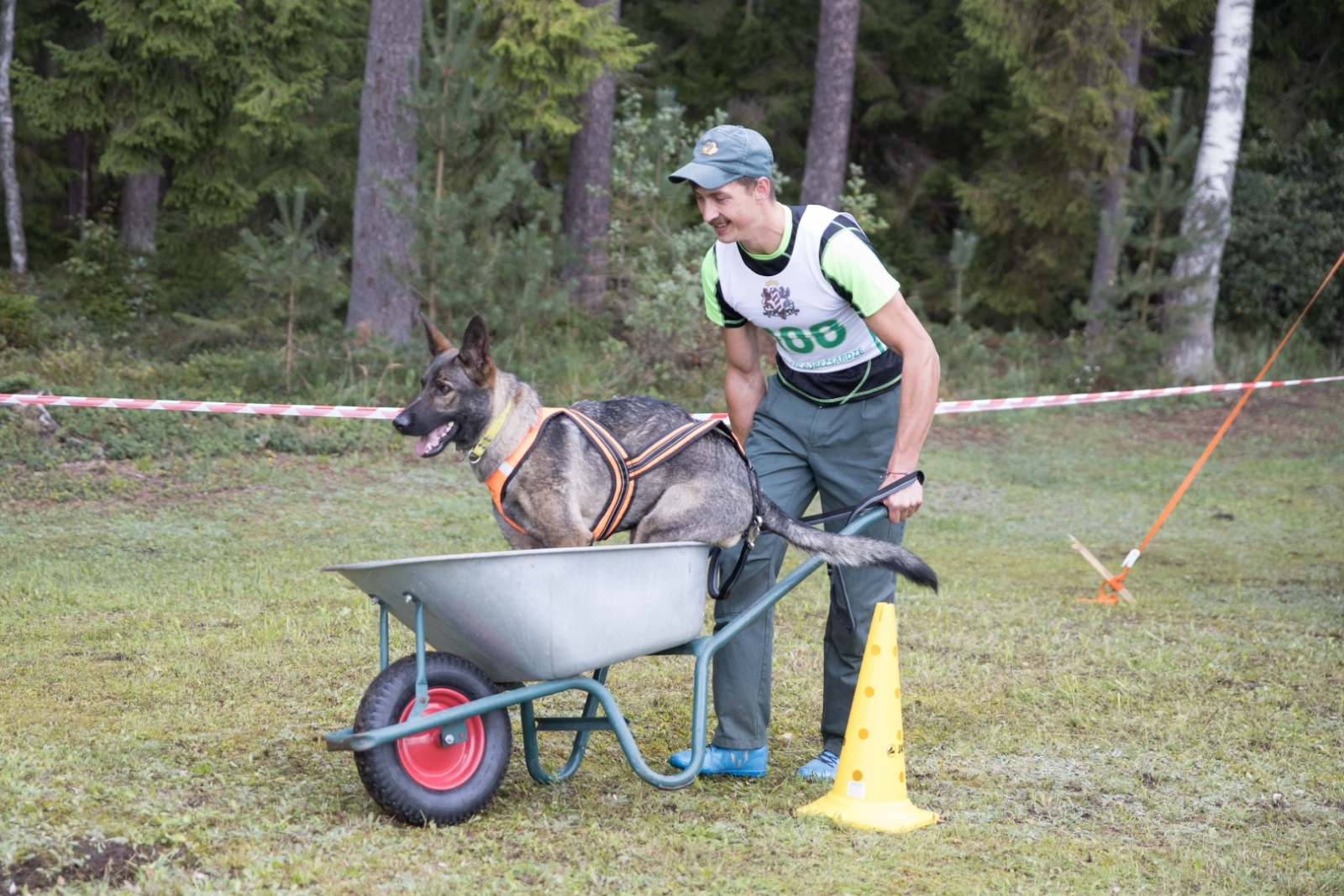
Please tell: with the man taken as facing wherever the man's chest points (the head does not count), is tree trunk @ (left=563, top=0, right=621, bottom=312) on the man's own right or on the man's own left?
on the man's own right

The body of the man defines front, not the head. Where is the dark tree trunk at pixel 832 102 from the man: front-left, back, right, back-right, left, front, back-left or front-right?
back-right

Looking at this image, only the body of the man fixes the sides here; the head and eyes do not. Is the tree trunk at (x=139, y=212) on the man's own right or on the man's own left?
on the man's own right

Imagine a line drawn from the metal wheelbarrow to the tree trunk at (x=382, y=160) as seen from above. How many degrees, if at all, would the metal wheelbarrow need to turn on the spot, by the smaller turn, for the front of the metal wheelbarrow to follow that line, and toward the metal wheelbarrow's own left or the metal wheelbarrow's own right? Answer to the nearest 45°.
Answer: approximately 135° to the metal wheelbarrow's own right

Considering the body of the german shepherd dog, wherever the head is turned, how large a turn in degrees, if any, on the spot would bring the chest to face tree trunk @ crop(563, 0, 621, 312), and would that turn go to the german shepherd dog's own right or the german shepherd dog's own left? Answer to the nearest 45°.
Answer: approximately 90° to the german shepherd dog's own right

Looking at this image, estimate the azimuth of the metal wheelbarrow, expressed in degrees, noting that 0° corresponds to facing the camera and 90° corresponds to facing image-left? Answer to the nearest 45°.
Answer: approximately 45°

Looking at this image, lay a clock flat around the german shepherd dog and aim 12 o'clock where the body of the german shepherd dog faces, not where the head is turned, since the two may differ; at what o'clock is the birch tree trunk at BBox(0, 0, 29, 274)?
The birch tree trunk is roughly at 2 o'clock from the german shepherd dog.

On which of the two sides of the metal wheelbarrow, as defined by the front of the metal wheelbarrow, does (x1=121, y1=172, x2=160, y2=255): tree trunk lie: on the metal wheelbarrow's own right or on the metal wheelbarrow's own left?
on the metal wheelbarrow's own right

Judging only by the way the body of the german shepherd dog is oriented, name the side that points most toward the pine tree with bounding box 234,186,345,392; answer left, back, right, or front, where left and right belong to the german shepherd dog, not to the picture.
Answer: right

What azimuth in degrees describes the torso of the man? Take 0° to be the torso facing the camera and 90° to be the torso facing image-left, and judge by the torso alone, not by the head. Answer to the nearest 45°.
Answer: approximately 45°

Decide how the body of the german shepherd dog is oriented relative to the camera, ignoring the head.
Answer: to the viewer's left
